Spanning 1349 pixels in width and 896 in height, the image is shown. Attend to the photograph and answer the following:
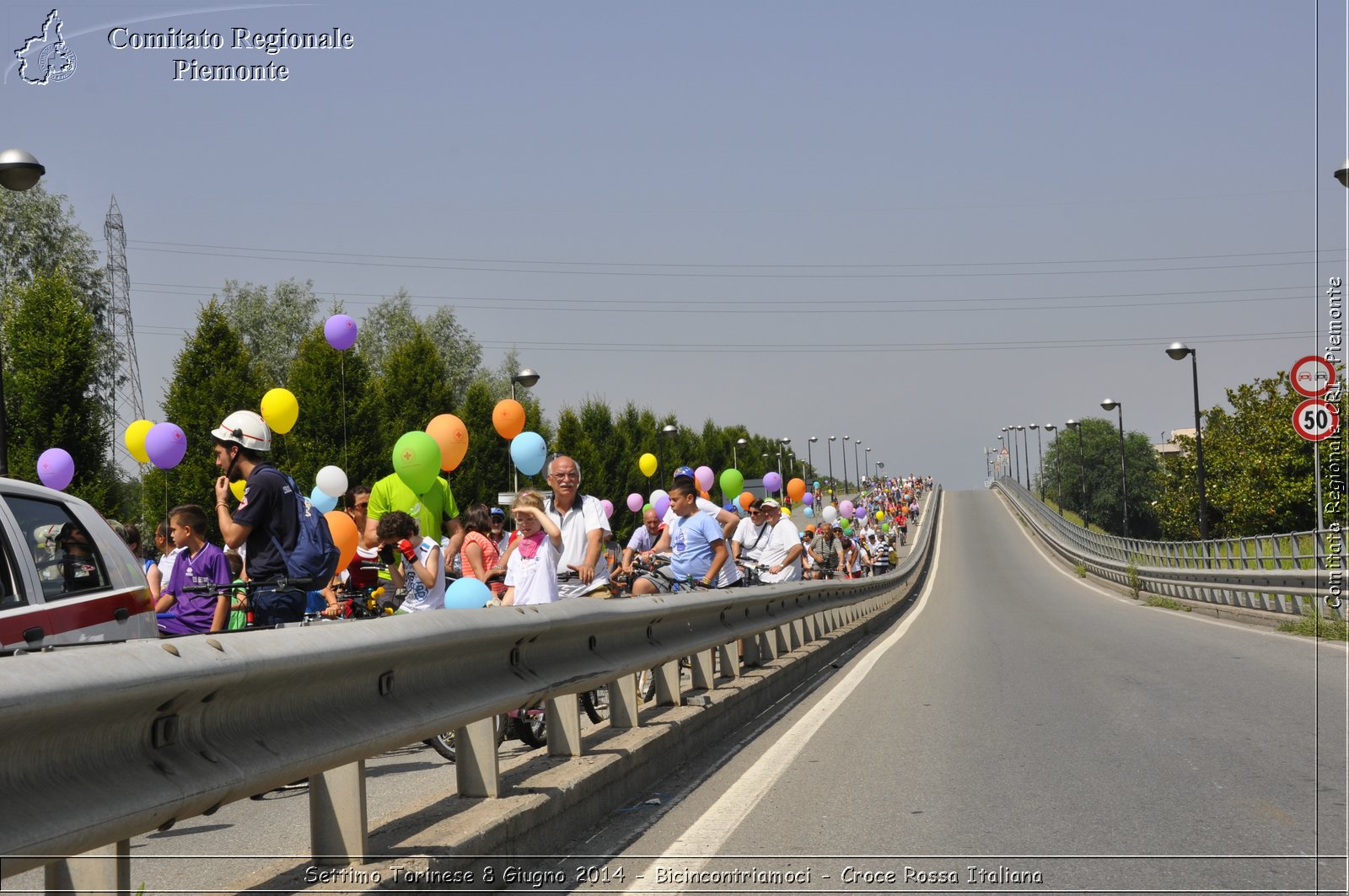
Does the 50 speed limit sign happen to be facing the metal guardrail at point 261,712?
yes

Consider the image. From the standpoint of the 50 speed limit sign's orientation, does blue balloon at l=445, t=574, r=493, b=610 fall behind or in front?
in front

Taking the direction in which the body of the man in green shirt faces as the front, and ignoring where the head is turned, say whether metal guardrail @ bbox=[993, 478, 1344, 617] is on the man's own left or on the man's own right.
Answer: on the man's own left

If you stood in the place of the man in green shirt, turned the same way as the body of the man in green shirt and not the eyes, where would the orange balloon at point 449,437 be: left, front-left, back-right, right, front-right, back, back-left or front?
back

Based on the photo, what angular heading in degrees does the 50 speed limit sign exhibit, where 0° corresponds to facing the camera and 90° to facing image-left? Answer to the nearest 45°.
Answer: approximately 0°

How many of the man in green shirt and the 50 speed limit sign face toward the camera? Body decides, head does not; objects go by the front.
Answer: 2

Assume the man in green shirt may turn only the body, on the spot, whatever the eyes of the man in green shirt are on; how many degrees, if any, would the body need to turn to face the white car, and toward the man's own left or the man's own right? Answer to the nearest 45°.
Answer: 0° — they already face it
